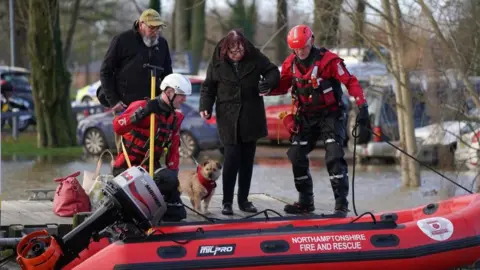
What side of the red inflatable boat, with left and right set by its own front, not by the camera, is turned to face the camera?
right

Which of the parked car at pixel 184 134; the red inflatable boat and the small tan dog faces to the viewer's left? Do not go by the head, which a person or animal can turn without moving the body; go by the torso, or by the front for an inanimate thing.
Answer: the parked car

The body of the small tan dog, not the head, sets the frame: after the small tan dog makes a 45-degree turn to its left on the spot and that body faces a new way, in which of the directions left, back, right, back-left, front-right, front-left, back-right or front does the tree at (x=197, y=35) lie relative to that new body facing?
left

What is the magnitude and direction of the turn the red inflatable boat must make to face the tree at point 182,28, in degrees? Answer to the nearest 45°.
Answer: approximately 90° to its left

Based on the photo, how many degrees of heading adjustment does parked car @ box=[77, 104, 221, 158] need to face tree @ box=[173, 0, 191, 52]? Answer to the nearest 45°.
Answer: approximately 90° to its right

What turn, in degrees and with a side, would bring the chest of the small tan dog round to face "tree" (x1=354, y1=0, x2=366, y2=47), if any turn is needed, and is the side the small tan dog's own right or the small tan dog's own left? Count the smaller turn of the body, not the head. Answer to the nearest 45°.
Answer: approximately 90° to the small tan dog's own left

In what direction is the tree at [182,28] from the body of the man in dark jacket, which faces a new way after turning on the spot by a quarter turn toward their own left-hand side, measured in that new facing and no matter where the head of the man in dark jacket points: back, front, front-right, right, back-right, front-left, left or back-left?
front-left

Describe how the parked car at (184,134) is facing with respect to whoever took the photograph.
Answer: facing to the left of the viewer

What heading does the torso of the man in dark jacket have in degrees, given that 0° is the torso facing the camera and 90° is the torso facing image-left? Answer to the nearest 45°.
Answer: approximately 315°
